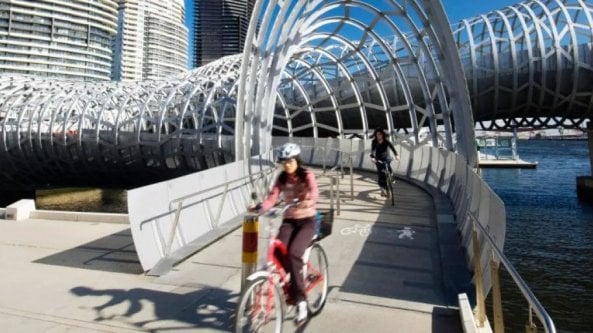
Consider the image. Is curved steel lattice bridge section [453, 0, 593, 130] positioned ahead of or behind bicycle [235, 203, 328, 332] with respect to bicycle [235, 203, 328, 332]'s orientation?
behind

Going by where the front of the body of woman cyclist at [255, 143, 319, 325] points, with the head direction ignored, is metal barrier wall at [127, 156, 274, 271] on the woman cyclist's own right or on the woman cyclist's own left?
on the woman cyclist's own right

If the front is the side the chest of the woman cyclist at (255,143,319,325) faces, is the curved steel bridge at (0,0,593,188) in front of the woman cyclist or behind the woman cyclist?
behind

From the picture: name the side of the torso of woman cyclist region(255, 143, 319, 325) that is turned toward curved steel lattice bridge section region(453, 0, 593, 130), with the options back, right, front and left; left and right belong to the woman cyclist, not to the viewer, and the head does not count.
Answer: back

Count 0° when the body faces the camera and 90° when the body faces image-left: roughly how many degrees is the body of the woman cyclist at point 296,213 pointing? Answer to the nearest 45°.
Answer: approximately 45°

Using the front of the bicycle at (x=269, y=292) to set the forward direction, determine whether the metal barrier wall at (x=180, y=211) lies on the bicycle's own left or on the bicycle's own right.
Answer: on the bicycle's own right

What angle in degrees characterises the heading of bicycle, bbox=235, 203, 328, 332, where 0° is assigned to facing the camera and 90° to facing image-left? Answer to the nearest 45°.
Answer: approximately 45°
